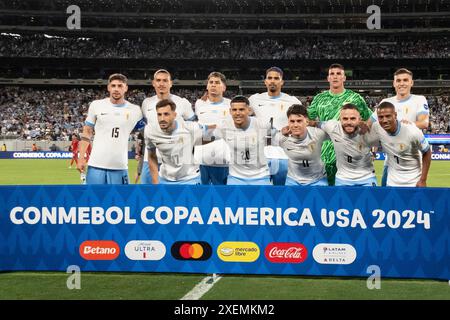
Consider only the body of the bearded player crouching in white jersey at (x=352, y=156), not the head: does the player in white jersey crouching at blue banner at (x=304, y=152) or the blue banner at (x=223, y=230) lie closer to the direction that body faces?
the blue banner

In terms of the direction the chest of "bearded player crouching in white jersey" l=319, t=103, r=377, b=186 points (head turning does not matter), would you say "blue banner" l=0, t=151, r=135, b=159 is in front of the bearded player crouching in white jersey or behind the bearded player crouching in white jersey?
behind

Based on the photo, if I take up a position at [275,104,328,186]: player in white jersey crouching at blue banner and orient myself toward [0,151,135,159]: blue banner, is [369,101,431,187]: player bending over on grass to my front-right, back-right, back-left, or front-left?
back-right

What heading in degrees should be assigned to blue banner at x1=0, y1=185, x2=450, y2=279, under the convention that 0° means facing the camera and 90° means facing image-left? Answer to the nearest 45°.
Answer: approximately 0°

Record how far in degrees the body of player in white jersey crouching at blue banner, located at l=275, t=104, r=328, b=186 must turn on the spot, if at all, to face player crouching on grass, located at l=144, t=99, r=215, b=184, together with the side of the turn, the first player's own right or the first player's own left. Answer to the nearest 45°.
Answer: approximately 90° to the first player's own right

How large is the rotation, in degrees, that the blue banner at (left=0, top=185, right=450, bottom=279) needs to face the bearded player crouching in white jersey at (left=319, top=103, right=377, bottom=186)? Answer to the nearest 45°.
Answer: approximately 135° to its left

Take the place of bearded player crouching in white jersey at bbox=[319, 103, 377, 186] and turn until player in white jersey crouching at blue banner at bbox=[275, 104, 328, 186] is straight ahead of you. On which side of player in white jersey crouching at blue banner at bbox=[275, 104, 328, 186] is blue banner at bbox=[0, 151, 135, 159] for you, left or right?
right
